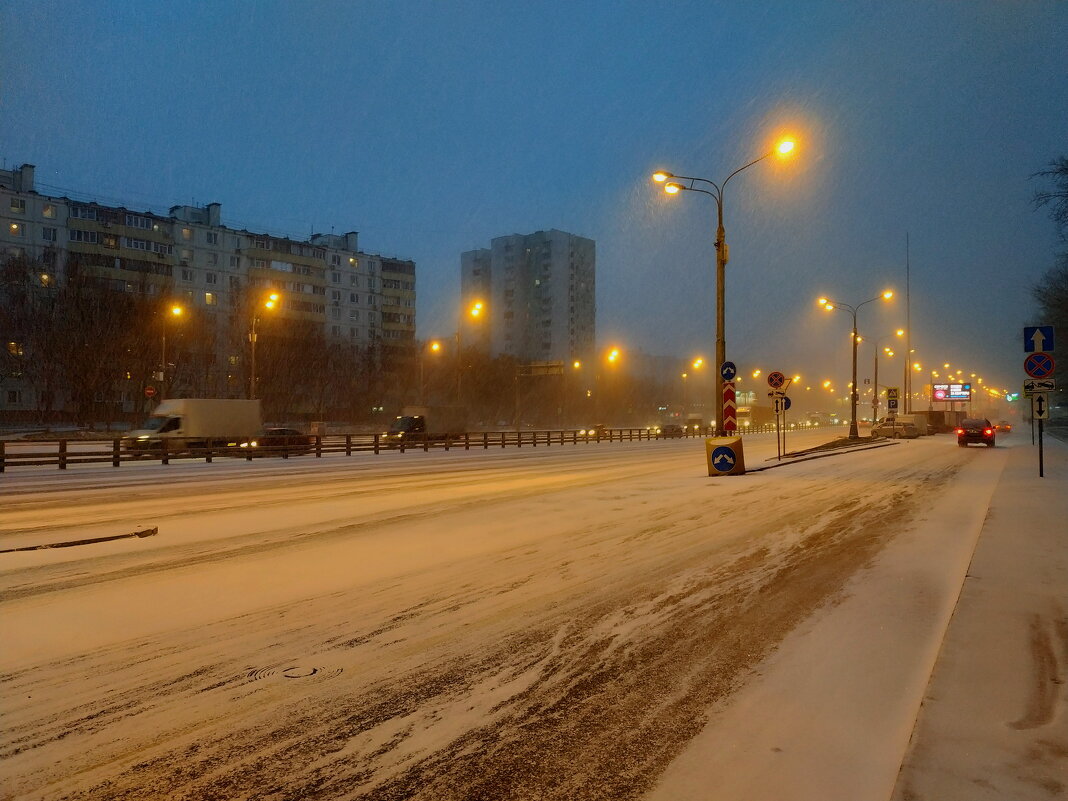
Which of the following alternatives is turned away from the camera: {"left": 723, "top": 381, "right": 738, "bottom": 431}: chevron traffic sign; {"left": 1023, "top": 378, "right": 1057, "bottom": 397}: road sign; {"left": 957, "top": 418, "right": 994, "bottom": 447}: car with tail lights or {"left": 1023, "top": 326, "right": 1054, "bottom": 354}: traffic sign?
the car with tail lights

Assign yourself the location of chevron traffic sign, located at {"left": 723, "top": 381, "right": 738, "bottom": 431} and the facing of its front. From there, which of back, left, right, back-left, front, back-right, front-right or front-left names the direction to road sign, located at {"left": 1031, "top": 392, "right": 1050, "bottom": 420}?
left

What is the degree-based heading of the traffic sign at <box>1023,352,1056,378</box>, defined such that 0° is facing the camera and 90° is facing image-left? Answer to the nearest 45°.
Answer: approximately 0°

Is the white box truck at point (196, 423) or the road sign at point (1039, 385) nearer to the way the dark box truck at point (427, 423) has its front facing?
the white box truck

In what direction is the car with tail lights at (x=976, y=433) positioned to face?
away from the camera

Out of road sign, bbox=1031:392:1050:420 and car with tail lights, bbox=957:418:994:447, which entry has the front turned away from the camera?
the car with tail lights

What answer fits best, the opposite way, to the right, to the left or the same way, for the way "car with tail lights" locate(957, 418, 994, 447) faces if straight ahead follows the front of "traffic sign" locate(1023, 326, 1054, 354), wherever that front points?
the opposite way

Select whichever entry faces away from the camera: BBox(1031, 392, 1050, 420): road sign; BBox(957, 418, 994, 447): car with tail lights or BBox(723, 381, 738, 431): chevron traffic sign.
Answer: the car with tail lights

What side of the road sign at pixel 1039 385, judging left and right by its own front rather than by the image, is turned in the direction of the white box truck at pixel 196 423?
right
